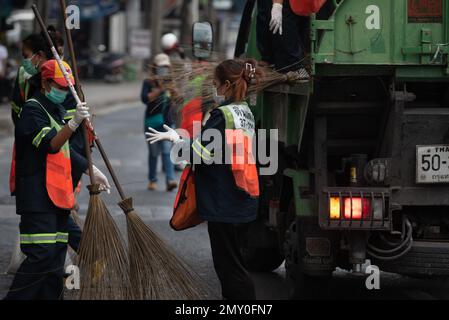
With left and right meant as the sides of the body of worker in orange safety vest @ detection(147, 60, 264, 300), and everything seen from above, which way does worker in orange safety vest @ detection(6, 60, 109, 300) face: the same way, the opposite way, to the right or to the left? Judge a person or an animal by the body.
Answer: the opposite way

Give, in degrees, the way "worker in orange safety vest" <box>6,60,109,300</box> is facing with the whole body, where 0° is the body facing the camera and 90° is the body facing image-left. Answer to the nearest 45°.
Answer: approximately 315°

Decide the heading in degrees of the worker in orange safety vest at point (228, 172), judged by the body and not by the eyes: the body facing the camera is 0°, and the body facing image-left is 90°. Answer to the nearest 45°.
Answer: approximately 135°

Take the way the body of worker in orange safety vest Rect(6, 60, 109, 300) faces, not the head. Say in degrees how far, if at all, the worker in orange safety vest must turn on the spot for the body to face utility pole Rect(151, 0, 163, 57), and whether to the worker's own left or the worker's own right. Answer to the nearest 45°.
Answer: approximately 135° to the worker's own left

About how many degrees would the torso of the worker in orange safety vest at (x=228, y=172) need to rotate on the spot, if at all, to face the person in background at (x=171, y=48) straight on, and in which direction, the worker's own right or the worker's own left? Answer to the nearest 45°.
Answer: approximately 45° to the worker's own right
